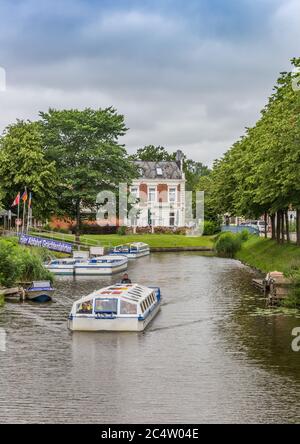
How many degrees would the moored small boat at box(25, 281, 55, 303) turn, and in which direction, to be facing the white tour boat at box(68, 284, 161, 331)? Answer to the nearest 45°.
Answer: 0° — it already faces it

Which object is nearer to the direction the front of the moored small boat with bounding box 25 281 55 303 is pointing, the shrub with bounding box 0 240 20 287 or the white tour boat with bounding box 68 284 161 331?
the white tour boat
